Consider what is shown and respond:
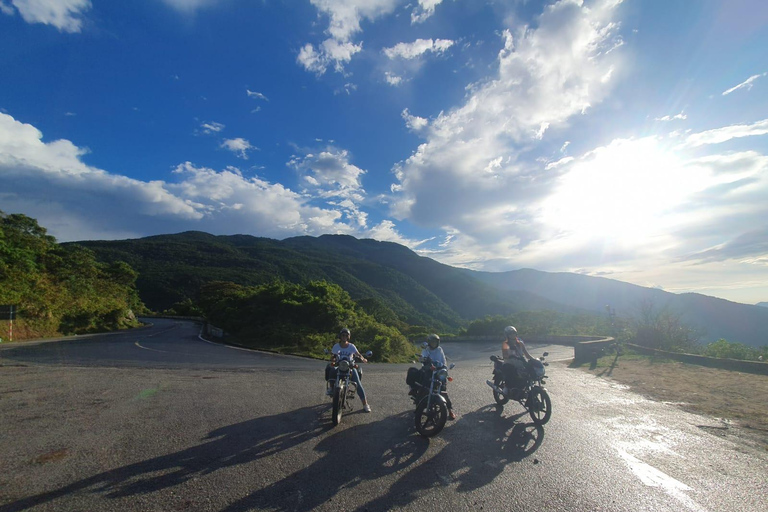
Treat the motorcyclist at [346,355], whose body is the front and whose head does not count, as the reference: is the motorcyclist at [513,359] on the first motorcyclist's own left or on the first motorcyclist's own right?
on the first motorcyclist's own left

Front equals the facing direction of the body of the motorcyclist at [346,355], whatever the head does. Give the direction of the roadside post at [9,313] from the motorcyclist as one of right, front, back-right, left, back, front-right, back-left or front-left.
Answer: back-right

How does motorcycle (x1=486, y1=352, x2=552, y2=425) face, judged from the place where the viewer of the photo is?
facing the viewer and to the right of the viewer

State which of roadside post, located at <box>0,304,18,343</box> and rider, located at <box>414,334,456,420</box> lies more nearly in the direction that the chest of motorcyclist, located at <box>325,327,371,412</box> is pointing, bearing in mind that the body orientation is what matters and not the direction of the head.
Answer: the rider

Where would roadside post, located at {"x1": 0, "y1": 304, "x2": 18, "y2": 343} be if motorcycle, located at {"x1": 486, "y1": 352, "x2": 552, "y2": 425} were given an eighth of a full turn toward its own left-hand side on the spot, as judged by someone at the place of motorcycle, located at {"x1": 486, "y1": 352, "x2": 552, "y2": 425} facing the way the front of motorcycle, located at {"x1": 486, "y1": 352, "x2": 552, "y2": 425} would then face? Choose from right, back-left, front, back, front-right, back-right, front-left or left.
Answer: back

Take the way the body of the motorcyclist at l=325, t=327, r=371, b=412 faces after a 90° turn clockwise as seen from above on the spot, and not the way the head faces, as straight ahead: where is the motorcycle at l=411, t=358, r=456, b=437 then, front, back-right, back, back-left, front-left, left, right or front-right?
back-left

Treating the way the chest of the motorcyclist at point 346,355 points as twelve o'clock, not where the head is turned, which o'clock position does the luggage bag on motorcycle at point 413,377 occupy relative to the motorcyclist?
The luggage bag on motorcycle is roughly at 9 o'clock from the motorcyclist.

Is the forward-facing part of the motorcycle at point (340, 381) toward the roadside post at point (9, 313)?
no

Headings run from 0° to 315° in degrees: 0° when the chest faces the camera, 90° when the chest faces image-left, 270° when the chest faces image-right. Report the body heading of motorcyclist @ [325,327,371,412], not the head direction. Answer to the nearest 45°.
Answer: approximately 0°

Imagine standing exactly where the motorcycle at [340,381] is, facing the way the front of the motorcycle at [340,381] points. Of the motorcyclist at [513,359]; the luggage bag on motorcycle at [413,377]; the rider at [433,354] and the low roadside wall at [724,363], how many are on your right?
0

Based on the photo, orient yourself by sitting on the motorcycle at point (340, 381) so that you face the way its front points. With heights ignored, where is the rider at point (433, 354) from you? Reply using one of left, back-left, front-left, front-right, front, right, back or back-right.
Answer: left

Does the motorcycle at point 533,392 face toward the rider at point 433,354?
no

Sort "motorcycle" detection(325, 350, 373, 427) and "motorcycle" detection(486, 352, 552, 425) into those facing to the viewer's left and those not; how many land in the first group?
0

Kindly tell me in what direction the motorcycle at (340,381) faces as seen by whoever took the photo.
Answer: facing the viewer

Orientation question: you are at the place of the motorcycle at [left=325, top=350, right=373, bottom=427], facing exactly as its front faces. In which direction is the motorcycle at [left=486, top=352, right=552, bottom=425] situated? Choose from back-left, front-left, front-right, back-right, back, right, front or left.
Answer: left

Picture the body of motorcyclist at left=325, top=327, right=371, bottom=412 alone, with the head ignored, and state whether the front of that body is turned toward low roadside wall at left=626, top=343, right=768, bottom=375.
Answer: no

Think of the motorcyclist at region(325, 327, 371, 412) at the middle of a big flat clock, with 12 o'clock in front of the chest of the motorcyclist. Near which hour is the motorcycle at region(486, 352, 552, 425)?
The motorcycle is roughly at 9 o'clock from the motorcyclist.
